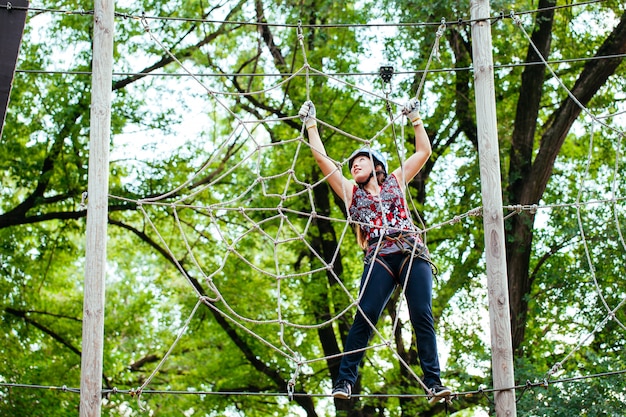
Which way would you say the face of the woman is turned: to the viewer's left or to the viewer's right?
to the viewer's left

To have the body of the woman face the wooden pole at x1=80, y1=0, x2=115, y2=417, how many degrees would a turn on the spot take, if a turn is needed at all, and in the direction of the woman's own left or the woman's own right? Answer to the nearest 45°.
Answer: approximately 90° to the woman's own right

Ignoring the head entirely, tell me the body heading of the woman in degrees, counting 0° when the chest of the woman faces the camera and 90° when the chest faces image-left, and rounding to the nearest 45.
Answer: approximately 0°

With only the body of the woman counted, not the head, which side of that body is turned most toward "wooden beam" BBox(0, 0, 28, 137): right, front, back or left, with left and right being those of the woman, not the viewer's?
right
